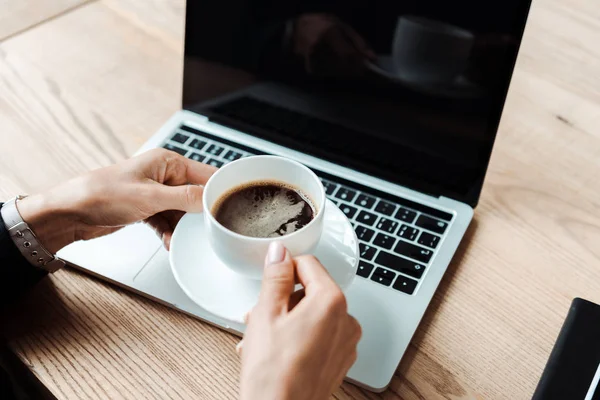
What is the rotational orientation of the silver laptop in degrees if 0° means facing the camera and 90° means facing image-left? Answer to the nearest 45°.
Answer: approximately 45°
